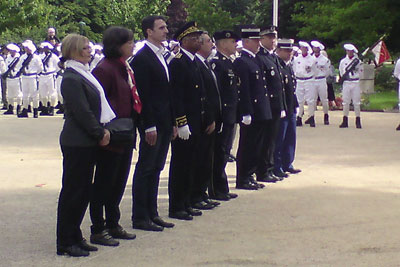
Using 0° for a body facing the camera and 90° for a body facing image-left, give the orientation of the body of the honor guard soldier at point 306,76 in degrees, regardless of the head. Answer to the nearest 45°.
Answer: approximately 0°

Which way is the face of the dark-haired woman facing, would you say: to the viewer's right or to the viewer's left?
to the viewer's right

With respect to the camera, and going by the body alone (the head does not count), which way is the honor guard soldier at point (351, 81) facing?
toward the camera

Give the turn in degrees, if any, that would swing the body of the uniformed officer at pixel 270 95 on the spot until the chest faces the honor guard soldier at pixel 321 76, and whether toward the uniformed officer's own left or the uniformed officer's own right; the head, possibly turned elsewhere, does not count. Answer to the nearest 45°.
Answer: approximately 135° to the uniformed officer's own left

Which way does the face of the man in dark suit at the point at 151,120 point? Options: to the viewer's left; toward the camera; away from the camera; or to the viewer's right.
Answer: to the viewer's right

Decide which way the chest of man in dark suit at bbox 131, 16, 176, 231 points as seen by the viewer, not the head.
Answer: to the viewer's right

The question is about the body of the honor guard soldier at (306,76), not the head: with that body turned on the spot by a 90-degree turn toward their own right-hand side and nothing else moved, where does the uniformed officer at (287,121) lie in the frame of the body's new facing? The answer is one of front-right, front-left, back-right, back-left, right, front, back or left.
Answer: left

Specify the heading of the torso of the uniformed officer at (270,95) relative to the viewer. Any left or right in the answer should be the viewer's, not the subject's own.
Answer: facing the viewer and to the right of the viewer

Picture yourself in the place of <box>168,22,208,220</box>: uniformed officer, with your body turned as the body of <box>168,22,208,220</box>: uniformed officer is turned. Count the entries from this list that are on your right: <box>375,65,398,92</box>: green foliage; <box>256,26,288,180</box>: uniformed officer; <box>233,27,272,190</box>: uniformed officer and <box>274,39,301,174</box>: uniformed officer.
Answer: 0

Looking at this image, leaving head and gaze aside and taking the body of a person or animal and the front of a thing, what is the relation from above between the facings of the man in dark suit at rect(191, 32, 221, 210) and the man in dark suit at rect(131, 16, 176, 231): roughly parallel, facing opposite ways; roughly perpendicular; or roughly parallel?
roughly parallel

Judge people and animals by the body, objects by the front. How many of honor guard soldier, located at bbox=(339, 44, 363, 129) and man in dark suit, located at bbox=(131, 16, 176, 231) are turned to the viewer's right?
1

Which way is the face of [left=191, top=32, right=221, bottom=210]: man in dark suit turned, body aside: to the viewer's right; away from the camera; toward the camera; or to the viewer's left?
to the viewer's right

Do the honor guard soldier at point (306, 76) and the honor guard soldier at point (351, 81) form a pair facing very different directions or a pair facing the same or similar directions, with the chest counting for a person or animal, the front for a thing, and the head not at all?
same or similar directions
